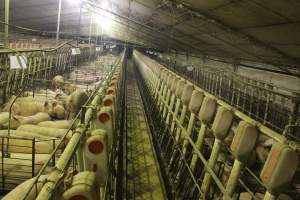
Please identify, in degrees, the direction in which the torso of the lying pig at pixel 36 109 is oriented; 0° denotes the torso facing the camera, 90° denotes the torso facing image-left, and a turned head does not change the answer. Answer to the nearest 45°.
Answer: approximately 270°

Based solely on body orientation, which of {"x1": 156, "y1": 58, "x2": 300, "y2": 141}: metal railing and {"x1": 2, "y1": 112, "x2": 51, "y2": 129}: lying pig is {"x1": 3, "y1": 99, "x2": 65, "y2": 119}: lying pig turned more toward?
the metal railing

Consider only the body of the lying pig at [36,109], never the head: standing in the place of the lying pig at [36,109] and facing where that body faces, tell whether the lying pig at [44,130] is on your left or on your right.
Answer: on your right

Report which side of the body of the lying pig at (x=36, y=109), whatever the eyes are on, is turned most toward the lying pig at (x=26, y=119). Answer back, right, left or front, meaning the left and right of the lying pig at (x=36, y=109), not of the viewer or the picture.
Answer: right

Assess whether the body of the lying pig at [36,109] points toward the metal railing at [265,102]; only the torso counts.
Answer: yes
